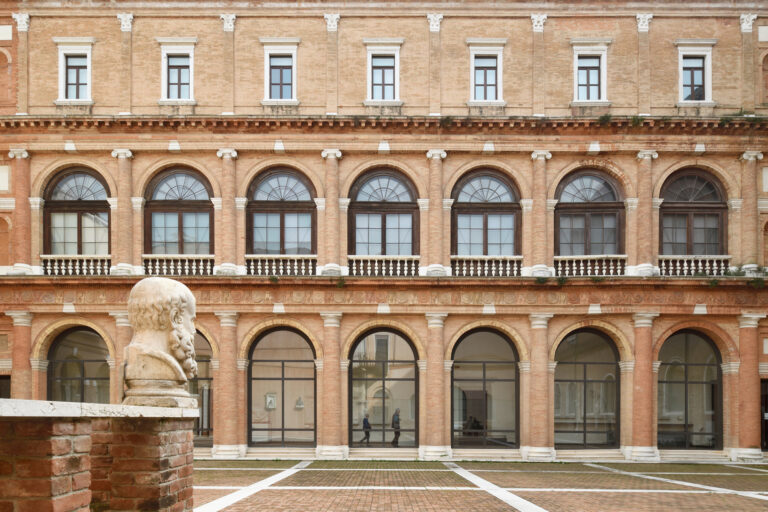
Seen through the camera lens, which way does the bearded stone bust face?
facing away from the viewer and to the right of the viewer

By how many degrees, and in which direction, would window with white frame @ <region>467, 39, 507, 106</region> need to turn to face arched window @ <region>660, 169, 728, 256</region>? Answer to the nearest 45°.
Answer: approximately 90° to its left

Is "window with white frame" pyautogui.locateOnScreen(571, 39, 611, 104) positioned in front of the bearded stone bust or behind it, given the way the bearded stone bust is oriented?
in front

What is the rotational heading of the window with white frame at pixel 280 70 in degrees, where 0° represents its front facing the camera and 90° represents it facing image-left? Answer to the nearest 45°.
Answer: approximately 0°

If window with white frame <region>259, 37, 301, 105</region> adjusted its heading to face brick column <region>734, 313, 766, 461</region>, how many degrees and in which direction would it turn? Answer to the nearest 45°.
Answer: approximately 90° to its left

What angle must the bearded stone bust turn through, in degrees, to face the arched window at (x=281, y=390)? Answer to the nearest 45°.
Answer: approximately 45° to its left

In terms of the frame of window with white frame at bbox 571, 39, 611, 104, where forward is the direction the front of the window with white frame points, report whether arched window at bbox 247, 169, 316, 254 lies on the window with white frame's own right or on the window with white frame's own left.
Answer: on the window with white frame's own right

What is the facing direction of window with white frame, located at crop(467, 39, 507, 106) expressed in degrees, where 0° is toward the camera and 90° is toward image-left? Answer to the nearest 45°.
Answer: approximately 0°

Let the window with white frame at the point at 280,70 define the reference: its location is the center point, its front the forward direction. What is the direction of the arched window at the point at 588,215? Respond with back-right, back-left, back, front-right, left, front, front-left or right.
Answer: left
